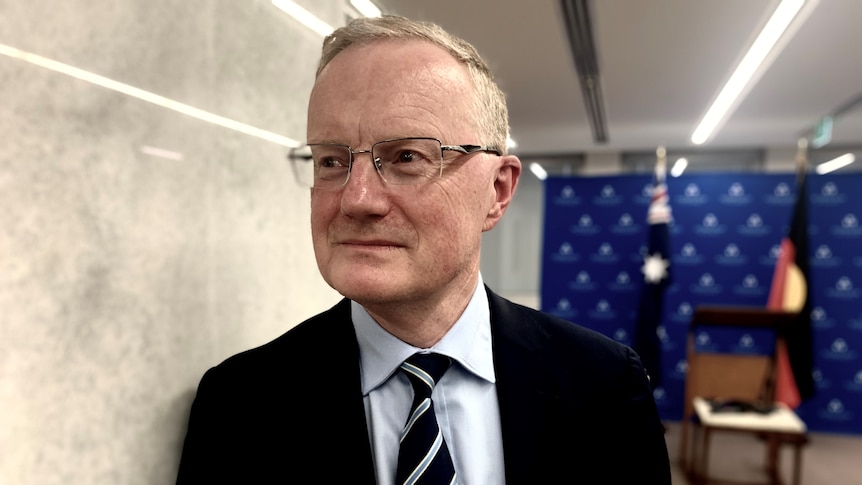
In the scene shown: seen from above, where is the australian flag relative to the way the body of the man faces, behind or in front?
behind

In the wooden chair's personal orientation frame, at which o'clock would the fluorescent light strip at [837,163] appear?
The fluorescent light strip is roughly at 8 o'clock from the wooden chair.

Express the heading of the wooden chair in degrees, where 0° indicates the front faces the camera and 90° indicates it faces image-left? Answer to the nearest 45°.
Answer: approximately 315°

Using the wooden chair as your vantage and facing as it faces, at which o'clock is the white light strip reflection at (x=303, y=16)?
The white light strip reflection is roughly at 2 o'clock from the wooden chair.

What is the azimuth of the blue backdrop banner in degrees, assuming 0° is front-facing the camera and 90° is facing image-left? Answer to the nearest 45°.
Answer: approximately 0°

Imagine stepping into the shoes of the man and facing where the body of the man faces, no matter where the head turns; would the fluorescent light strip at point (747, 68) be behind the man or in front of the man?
behind

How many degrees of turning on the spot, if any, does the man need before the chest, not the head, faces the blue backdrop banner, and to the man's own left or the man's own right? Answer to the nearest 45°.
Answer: approximately 135° to the man's own left

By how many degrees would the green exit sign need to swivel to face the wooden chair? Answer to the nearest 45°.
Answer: approximately 45° to its left

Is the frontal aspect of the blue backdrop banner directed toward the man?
yes

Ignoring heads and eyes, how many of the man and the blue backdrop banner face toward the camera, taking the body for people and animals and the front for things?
2

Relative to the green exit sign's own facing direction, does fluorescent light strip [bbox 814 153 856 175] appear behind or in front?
behind

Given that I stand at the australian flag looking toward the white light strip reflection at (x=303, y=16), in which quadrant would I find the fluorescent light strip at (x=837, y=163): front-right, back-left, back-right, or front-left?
back-left
